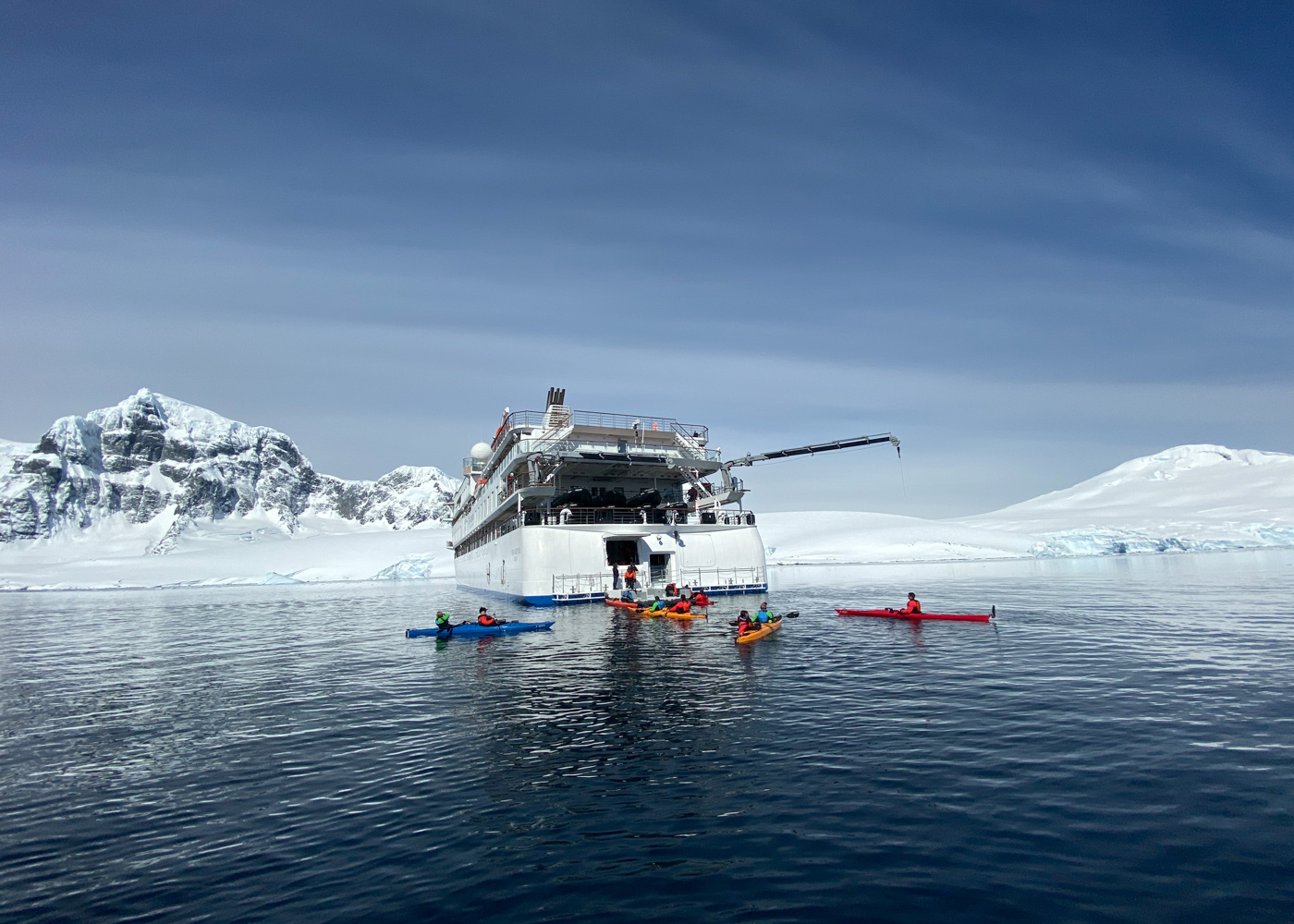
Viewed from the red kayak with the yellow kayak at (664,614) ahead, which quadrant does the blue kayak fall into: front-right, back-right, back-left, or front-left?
front-left

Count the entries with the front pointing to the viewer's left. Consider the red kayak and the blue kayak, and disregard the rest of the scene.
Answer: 1

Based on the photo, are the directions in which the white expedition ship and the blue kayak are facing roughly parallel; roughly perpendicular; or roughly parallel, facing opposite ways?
roughly perpendicular

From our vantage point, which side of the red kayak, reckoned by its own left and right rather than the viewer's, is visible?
left

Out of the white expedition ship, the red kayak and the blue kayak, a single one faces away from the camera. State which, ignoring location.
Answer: the white expedition ship

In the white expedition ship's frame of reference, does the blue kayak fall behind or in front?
behind

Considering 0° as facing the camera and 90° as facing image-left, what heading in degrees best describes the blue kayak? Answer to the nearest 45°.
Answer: approximately 270°

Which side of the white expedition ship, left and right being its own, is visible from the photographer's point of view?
back

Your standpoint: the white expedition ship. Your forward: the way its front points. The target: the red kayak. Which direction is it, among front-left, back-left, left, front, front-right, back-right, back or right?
back-right

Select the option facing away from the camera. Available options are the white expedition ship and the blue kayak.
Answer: the white expedition ship

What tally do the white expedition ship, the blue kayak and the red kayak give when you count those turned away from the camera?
1

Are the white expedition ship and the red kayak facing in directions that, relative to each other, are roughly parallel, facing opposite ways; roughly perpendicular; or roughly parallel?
roughly perpendicular

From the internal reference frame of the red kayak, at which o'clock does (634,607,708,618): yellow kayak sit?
The yellow kayak is roughly at 12 o'clock from the red kayak.

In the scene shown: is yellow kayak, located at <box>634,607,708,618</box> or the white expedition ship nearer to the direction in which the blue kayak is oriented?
the yellow kayak
